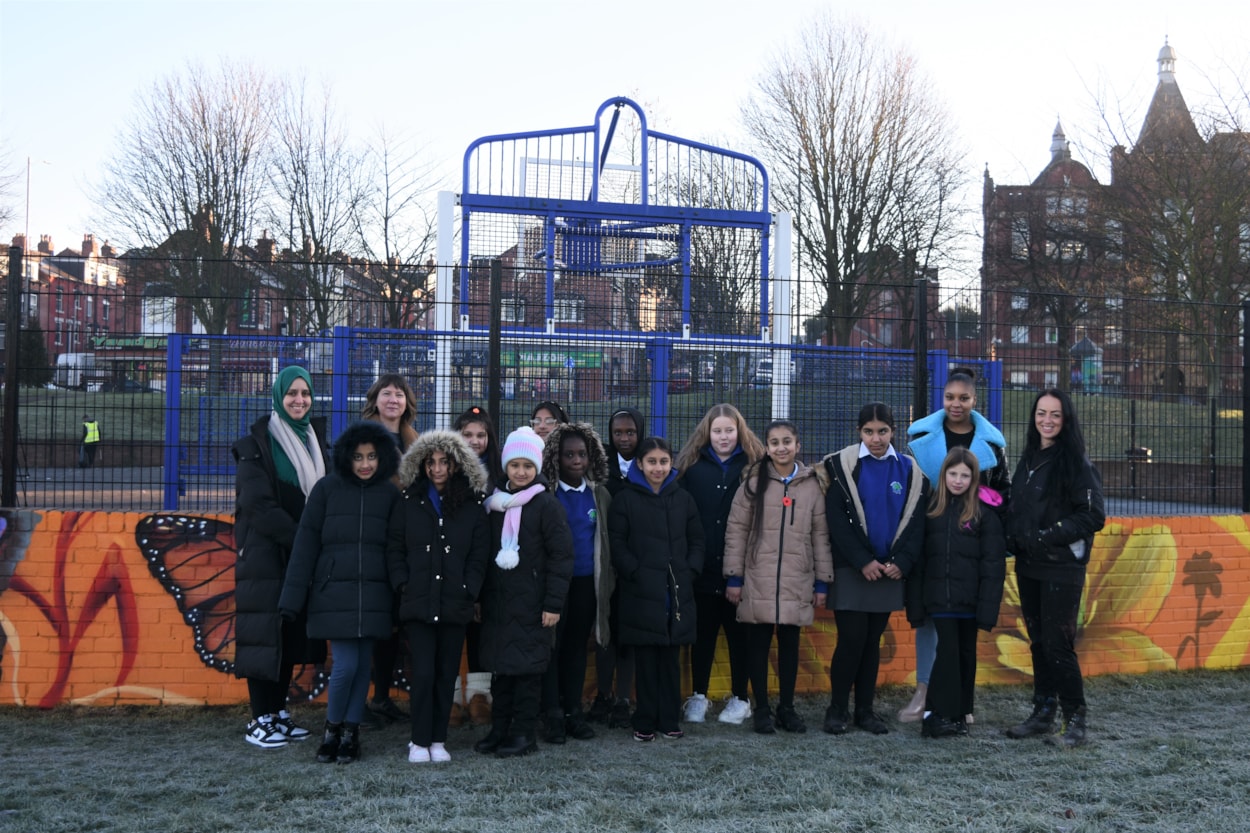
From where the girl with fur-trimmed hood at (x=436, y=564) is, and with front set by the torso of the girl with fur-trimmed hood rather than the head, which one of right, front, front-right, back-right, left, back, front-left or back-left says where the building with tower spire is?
back-left

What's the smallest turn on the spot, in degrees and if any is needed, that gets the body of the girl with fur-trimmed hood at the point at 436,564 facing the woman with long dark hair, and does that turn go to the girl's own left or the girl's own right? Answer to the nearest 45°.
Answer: approximately 90° to the girl's own left

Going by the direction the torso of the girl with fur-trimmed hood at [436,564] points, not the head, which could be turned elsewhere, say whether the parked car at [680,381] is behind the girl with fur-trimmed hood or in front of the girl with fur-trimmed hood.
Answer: behind

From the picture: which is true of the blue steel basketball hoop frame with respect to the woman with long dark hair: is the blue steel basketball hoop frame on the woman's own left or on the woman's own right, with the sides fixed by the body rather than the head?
on the woman's own right

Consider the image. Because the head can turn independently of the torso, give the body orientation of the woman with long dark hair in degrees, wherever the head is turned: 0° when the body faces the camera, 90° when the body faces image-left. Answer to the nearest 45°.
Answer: approximately 45°

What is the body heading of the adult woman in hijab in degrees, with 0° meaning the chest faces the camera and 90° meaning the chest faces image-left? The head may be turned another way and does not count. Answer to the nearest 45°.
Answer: approximately 315°
